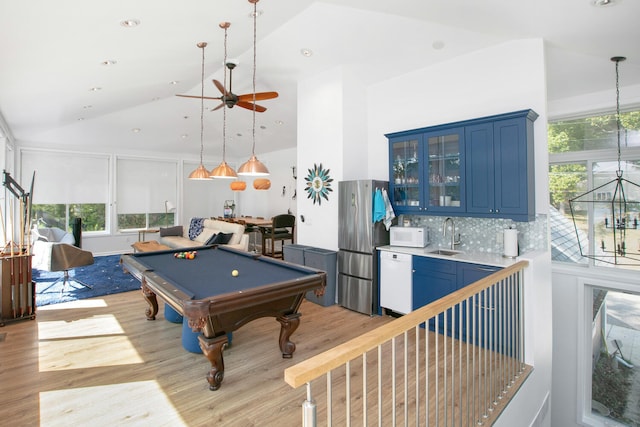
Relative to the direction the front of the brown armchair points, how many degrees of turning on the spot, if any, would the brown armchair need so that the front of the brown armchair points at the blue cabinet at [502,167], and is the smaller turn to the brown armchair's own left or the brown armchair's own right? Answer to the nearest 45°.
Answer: approximately 45° to the brown armchair's own right

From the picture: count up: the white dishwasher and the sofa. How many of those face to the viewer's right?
0

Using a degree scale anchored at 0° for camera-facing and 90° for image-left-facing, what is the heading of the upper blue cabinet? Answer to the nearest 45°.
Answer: approximately 45°

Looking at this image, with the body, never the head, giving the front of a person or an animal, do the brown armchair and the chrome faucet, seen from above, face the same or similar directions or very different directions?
very different directions

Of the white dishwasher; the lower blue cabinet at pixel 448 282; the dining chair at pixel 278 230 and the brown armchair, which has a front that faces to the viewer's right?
the brown armchair

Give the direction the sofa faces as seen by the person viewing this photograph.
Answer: facing the viewer and to the left of the viewer

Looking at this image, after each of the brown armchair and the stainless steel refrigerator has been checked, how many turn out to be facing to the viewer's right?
1

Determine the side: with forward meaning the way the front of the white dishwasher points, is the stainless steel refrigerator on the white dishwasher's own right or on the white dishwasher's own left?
on the white dishwasher's own right

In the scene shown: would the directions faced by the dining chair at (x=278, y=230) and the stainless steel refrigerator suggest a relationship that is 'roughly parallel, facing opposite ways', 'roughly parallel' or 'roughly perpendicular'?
roughly perpendicular

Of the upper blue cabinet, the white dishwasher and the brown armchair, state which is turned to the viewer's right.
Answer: the brown armchair
